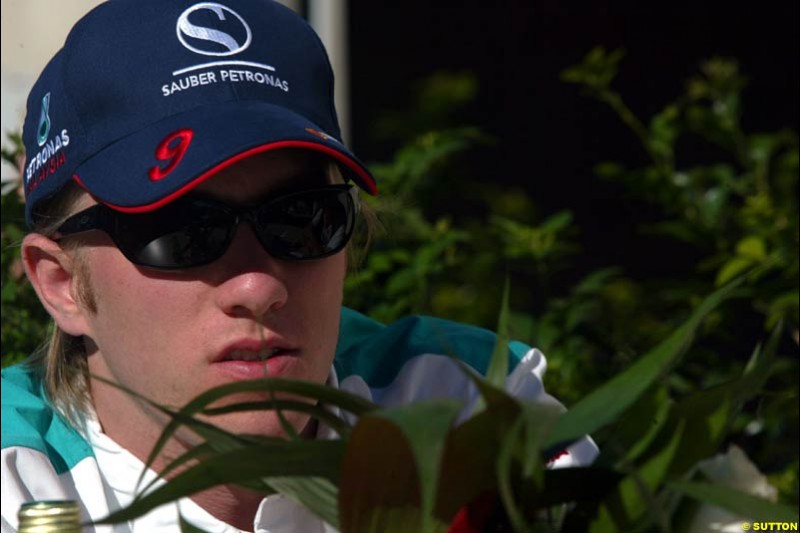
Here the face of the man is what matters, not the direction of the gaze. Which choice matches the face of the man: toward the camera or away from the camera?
toward the camera

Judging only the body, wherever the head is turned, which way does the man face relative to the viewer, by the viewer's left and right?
facing the viewer and to the right of the viewer
